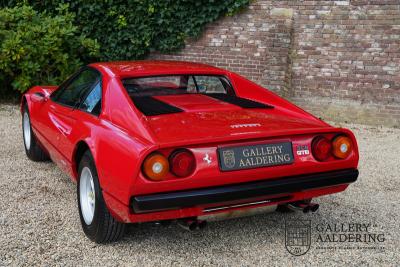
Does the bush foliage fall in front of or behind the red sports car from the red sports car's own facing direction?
in front

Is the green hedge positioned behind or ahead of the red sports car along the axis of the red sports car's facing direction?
ahead

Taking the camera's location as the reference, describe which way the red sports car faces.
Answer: facing away from the viewer and to the left of the viewer
